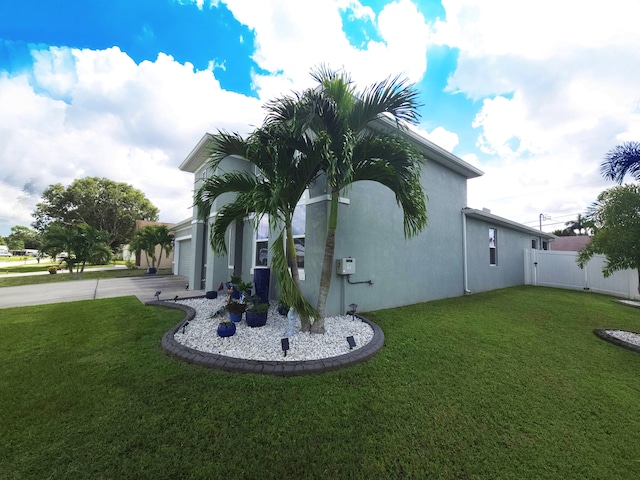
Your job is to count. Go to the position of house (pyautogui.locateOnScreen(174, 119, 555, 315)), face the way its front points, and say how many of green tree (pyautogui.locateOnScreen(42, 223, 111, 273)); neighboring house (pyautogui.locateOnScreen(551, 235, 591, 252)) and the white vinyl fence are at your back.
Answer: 2

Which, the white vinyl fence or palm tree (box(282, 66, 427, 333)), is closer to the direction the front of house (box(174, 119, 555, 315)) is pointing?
the palm tree

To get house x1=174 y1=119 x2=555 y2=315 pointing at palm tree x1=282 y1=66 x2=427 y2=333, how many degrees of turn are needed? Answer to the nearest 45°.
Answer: approximately 45° to its left

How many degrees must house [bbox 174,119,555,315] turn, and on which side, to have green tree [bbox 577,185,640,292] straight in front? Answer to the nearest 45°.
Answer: approximately 90° to its left

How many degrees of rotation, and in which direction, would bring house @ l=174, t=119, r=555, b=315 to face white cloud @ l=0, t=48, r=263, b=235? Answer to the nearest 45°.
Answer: approximately 45° to its right

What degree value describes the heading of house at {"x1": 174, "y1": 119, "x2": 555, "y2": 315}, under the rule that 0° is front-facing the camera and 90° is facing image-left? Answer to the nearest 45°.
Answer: approximately 45°

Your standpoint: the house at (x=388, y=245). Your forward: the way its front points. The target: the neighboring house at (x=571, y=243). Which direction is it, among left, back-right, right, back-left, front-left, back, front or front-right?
back

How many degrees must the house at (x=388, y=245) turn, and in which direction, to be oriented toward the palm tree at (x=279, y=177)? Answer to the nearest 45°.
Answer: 0° — it already faces it

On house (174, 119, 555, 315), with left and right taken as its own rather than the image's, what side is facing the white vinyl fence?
back

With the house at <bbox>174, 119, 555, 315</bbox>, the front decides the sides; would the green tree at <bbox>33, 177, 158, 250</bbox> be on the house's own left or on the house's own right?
on the house's own right

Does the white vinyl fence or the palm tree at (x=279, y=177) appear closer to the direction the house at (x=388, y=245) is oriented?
the palm tree

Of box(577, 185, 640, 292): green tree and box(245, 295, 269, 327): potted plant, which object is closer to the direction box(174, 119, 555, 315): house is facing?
the potted plant

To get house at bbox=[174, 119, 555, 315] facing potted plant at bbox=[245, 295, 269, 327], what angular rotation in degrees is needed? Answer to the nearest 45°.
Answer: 0° — it already faces it

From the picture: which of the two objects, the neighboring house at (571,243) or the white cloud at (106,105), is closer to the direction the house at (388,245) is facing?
the white cloud
